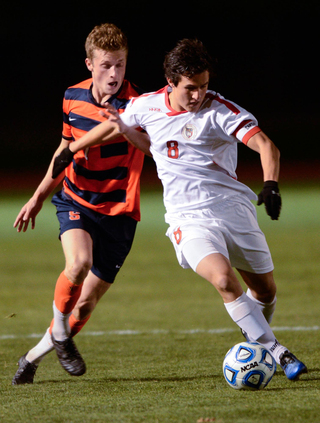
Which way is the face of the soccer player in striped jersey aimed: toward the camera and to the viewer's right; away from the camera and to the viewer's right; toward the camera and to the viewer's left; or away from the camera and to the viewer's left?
toward the camera and to the viewer's right

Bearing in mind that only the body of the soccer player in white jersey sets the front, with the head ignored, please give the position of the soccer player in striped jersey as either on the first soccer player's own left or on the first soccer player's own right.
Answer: on the first soccer player's own right

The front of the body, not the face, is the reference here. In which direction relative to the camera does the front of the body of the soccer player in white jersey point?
toward the camera
